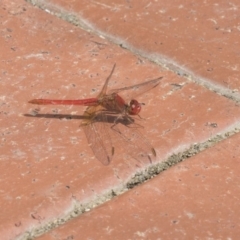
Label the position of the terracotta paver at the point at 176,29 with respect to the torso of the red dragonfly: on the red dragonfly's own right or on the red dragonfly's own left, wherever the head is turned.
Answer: on the red dragonfly's own left

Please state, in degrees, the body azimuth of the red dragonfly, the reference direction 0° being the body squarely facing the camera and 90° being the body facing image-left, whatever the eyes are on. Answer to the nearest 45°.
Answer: approximately 270°

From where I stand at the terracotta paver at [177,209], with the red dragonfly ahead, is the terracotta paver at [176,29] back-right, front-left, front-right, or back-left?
front-right

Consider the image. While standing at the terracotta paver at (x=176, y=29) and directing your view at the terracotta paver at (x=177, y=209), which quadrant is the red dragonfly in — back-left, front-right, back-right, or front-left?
front-right

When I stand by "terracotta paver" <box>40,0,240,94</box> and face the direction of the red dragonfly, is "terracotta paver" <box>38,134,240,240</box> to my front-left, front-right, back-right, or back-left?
front-left
